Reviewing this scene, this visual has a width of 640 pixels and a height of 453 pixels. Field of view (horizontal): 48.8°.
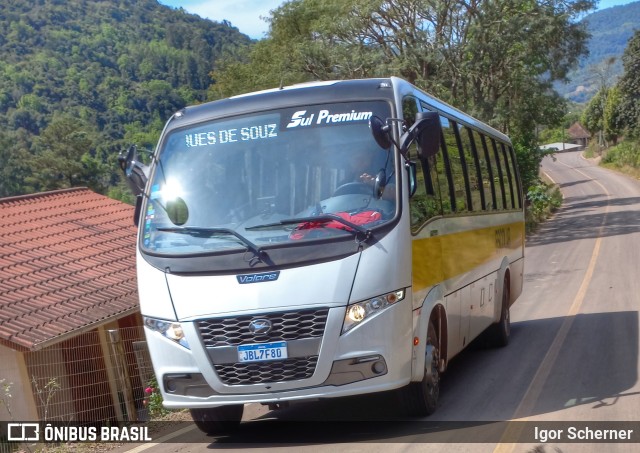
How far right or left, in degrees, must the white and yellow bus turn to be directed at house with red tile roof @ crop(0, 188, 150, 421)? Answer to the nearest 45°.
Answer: approximately 90° to its right

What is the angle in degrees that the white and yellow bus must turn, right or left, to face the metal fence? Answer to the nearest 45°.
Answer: approximately 90° to its right

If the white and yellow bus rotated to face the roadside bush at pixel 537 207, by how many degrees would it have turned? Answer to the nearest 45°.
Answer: approximately 135° to its right

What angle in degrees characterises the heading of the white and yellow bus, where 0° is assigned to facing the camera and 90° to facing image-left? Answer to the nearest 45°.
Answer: approximately 45°
